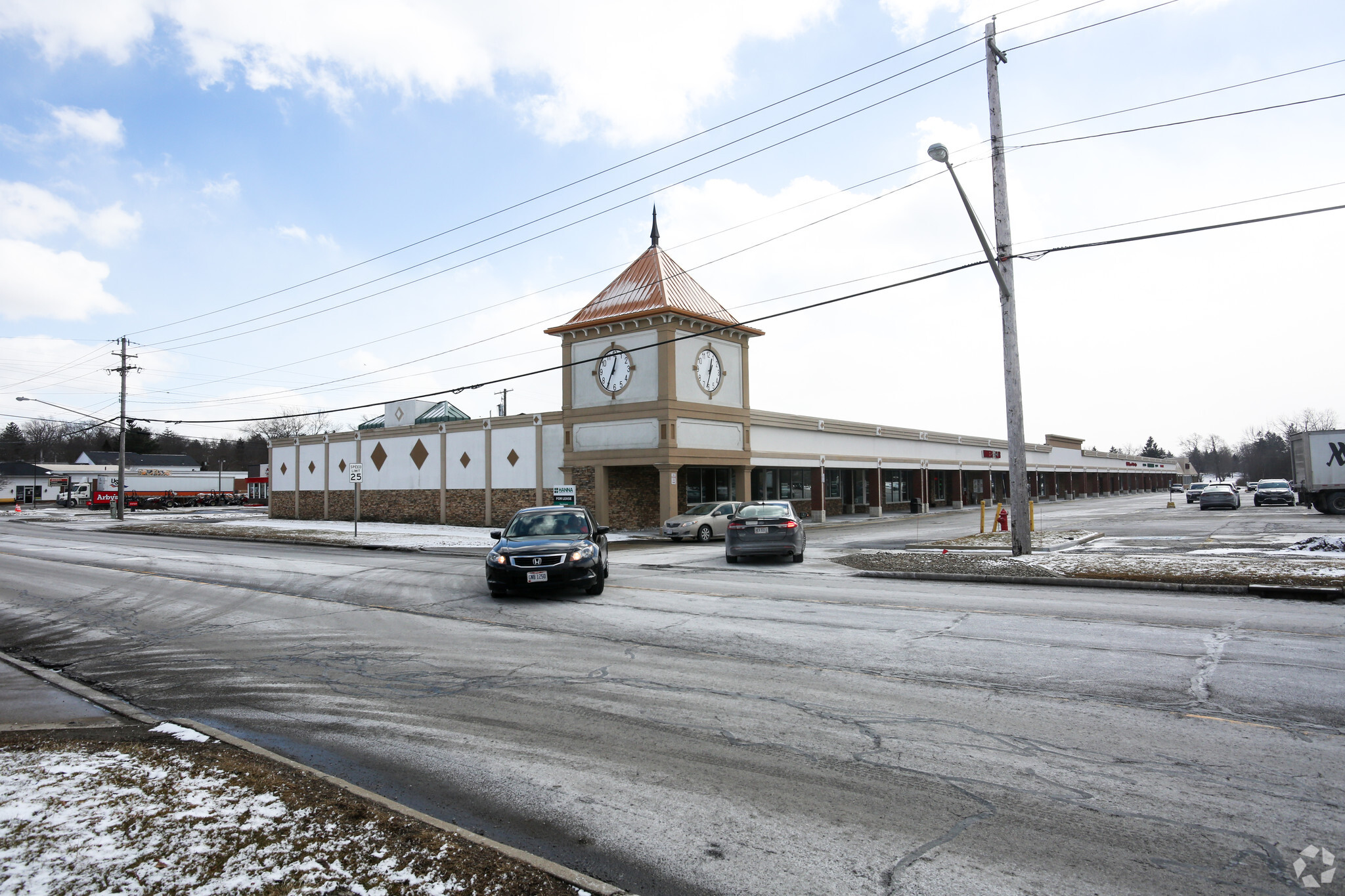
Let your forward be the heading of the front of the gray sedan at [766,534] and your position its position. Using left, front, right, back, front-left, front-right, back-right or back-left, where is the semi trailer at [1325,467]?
front-right

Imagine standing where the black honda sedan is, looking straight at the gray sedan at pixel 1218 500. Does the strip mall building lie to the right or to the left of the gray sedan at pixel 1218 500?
left

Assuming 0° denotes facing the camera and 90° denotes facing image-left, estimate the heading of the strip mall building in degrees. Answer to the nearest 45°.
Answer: approximately 315°

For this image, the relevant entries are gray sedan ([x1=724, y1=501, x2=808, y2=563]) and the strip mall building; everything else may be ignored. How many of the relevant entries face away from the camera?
1

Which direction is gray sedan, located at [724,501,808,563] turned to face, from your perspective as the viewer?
facing away from the viewer

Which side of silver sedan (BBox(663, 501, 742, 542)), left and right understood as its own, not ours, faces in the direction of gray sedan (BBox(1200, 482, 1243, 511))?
back

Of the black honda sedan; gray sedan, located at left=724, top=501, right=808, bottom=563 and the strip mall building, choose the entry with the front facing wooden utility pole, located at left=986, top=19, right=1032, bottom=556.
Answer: the strip mall building

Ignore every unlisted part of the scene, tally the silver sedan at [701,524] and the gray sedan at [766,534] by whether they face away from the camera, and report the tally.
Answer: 1

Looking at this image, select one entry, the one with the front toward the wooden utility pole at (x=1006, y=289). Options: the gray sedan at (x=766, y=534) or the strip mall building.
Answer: the strip mall building

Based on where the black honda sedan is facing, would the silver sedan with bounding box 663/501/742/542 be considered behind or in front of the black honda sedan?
behind

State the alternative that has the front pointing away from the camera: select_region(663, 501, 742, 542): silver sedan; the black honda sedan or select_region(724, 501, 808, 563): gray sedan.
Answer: the gray sedan

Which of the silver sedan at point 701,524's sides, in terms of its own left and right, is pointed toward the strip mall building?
right

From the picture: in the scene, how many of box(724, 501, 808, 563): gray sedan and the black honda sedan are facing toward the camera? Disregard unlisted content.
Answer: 1

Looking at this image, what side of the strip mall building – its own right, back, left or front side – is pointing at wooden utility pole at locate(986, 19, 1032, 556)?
front

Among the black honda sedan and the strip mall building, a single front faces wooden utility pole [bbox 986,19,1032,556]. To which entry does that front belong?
the strip mall building

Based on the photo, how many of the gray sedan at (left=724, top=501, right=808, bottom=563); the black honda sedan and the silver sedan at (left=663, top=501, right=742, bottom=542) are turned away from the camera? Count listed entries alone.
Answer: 1

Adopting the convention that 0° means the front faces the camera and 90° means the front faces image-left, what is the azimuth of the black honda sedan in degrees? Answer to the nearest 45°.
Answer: approximately 0°
